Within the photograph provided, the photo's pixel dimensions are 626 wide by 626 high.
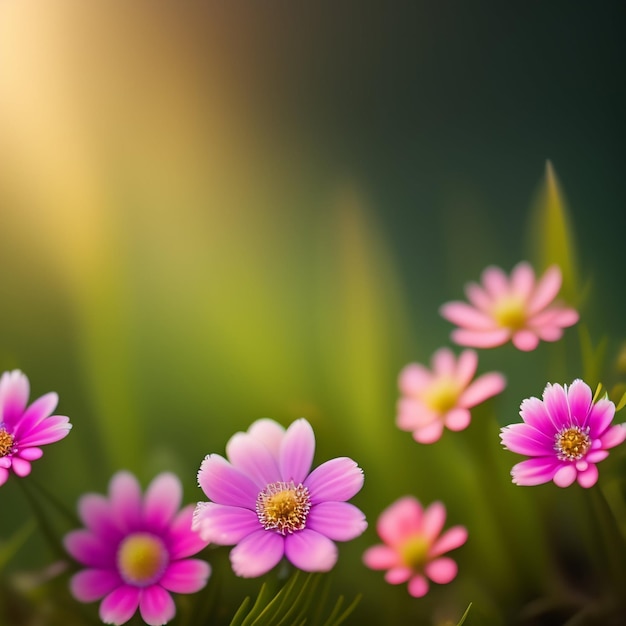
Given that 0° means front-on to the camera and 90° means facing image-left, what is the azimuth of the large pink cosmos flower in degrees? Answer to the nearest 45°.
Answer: approximately 0°
